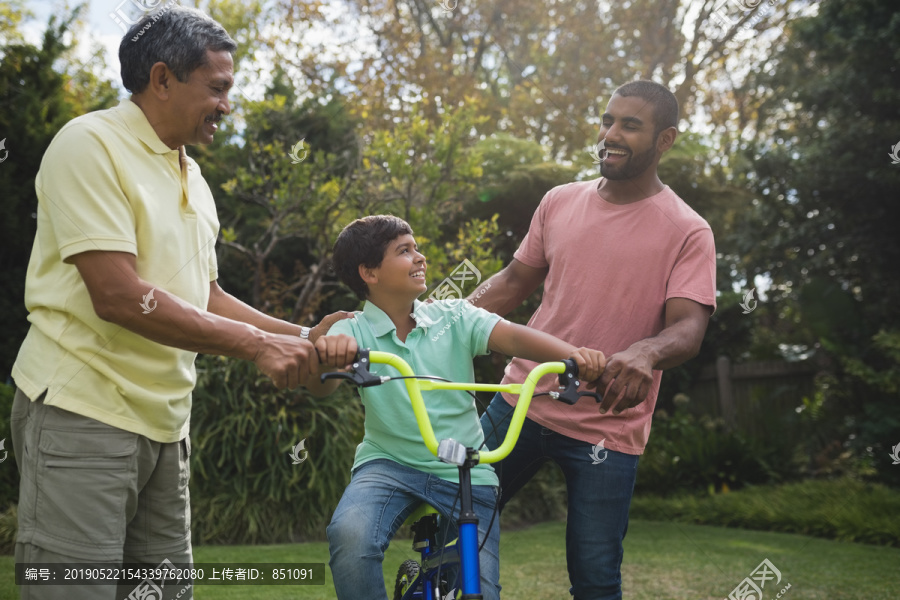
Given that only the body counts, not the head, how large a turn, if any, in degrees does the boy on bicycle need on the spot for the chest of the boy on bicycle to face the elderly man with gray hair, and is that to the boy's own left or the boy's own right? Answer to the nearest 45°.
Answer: approximately 45° to the boy's own right

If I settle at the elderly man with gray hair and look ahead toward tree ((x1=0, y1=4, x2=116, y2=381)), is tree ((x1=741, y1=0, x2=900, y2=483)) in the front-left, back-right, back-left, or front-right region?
front-right

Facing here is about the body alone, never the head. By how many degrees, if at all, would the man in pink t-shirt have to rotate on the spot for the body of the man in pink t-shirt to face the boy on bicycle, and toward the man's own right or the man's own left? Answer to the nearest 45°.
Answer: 0° — they already face them

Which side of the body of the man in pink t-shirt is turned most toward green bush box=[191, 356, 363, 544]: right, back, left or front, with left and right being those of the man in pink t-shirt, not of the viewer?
right

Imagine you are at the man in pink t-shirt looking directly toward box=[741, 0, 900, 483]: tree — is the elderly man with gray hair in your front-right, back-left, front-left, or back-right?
back-left

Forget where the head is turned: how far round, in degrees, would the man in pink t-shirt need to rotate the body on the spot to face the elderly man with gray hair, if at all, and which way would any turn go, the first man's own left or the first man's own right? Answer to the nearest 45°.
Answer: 0° — they already face them

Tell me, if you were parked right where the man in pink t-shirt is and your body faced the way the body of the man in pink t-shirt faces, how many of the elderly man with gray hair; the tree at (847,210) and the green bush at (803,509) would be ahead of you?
1

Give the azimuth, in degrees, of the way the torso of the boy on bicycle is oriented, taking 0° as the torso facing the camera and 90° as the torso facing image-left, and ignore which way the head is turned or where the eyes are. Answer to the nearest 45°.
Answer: approximately 0°

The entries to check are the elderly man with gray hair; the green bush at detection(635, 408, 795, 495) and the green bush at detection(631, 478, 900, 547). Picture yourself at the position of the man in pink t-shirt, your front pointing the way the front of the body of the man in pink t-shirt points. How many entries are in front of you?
1

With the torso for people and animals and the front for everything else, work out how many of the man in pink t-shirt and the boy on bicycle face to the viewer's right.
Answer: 0

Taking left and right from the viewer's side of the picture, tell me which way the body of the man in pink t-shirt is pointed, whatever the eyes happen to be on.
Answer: facing the viewer and to the left of the viewer

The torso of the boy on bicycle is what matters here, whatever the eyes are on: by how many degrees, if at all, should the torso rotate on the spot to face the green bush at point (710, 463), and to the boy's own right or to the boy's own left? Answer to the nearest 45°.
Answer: approximately 135° to the boy's own left

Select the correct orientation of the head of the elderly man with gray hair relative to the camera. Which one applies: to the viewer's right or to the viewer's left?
to the viewer's right

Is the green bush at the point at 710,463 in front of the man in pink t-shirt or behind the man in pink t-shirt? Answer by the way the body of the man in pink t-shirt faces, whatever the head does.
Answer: behind

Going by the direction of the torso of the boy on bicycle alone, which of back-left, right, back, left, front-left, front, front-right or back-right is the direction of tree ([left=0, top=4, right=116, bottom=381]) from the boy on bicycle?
back-right
